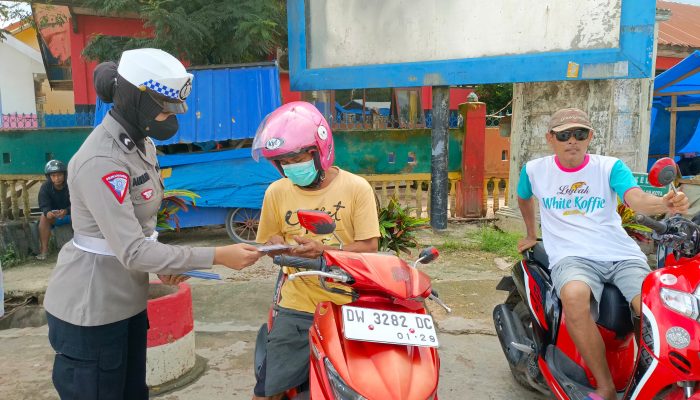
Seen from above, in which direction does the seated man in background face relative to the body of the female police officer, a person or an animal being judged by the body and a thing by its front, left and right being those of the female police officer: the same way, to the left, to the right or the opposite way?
to the right

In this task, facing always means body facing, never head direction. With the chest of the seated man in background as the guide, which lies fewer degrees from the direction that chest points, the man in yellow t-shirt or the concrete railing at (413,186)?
the man in yellow t-shirt

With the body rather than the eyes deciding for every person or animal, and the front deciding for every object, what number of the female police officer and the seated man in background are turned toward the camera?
1

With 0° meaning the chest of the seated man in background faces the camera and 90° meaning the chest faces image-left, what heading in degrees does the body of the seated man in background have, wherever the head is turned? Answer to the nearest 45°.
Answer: approximately 0°

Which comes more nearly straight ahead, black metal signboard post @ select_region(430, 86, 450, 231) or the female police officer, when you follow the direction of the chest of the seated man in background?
the female police officer

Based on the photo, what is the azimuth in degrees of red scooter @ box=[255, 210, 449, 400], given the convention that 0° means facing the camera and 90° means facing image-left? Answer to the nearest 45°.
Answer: approximately 315°

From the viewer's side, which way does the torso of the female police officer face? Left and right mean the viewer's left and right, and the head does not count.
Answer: facing to the right of the viewer

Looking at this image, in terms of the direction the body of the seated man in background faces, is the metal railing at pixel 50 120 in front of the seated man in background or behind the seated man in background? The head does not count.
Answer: behind

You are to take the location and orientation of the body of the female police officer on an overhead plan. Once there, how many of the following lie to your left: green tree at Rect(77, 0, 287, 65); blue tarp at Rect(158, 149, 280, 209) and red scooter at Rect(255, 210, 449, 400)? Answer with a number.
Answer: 2

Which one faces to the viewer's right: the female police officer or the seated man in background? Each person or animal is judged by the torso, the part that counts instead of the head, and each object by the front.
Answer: the female police officer

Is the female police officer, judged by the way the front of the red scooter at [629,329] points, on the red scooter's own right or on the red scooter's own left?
on the red scooter's own right
